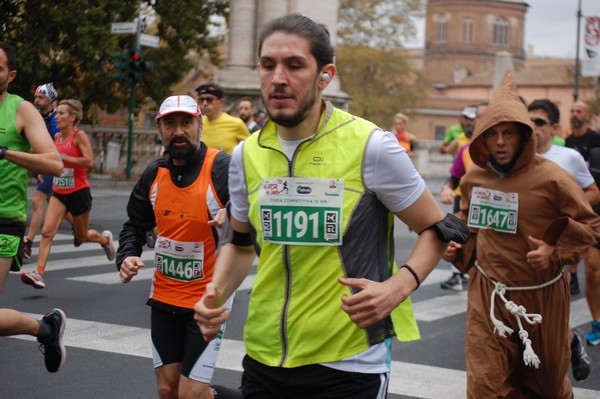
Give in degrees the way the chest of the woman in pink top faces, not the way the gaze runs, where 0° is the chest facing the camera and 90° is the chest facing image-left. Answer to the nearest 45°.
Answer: approximately 45°

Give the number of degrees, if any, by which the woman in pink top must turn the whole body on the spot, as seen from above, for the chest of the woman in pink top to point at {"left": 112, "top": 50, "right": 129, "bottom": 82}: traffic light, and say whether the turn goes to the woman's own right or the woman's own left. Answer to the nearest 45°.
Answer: approximately 135° to the woman's own right

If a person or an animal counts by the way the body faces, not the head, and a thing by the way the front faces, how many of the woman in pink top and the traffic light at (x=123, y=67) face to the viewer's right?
0

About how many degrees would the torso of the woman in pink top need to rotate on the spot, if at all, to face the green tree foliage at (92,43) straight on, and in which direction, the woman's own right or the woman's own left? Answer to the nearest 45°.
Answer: approximately 135° to the woman's own right

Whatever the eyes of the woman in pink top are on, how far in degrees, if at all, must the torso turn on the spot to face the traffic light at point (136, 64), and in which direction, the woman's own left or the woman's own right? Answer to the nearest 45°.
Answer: approximately 135° to the woman's own right

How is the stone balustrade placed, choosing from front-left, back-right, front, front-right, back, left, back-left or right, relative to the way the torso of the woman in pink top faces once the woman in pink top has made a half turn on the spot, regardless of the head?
front-left
